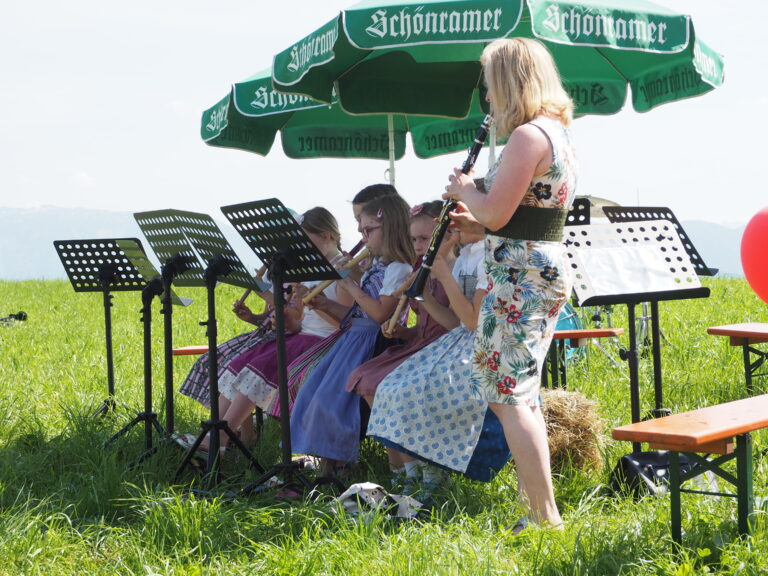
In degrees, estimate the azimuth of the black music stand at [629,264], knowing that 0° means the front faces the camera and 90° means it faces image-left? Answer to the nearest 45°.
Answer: approximately 315°

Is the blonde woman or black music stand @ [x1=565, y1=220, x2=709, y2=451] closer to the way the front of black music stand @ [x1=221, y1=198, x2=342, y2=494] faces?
the black music stand

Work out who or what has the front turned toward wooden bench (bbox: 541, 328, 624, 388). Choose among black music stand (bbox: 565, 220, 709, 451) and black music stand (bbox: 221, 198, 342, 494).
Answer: black music stand (bbox: 221, 198, 342, 494)

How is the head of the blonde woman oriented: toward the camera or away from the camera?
away from the camera

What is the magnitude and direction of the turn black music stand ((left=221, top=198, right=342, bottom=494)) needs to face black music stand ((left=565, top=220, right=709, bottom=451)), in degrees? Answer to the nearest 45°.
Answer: approximately 45° to its right

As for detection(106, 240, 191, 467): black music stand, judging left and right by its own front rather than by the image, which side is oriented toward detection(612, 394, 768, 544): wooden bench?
right

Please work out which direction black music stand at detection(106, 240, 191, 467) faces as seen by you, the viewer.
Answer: facing away from the viewer and to the right of the viewer
